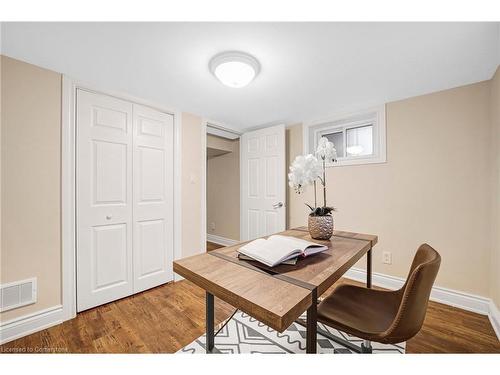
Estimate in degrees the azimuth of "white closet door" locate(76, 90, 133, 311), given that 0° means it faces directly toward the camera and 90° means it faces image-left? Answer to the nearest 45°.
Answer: approximately 315°

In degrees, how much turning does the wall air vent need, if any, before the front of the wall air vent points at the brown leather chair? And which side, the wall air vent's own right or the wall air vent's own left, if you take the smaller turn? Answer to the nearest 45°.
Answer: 0° — it already faces it

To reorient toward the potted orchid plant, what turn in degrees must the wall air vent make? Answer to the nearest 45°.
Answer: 0° — it already faces it

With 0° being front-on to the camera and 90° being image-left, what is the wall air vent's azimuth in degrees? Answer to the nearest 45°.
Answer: approximately 315°

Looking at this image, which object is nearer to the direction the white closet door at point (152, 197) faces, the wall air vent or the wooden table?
the wooden table

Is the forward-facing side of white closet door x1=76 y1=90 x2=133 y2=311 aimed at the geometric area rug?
yes
